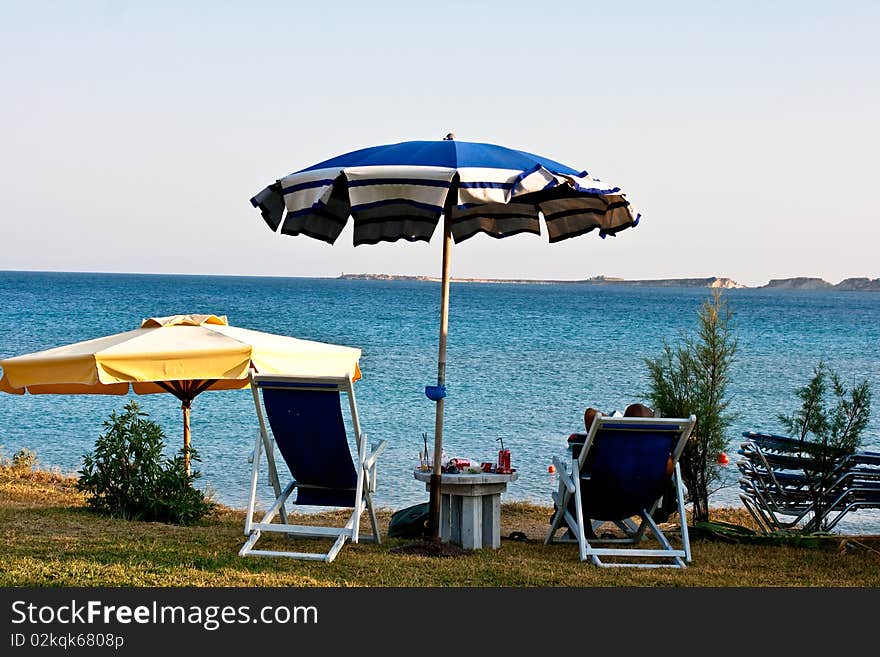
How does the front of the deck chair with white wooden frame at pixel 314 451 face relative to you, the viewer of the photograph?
facing away from the viewer and to the right of the viewer

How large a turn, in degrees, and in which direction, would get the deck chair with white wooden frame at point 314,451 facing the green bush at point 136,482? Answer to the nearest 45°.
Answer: approximately 90° to its left

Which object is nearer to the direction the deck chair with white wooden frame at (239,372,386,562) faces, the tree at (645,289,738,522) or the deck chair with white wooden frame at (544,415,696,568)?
the tree

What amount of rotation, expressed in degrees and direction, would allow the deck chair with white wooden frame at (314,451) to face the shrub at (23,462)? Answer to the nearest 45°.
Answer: approximately 90° to its left

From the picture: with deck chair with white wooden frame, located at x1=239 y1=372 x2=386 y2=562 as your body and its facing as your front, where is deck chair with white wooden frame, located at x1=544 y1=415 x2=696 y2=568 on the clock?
deck chair with white wooden frame, located at x1=544 y1=415 x2=696 y2=568 is roughly at 2 o'clock from deck chair with white wooden frame, located at x1=239 y1=372 x2=386 y2=562.

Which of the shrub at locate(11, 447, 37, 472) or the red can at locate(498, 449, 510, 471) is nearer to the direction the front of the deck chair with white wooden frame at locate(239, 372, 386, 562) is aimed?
the red can

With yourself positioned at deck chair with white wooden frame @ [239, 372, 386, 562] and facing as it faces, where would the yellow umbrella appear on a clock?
The yellow umbrella is roughly at 11 o'clock from the deck chair with white wooden frame.
